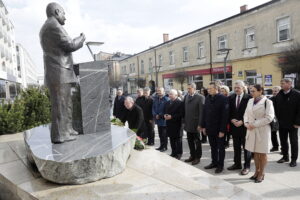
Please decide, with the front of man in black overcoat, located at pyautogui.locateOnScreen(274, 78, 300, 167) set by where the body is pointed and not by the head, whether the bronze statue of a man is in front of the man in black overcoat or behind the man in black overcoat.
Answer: in front

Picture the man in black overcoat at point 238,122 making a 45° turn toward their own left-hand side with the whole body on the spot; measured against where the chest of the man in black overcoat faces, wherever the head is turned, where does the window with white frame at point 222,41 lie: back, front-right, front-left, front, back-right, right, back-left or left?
back

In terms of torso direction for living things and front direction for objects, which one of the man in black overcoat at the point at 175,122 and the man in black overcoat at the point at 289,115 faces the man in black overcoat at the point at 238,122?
the man in black overcoat at the point at 289,115

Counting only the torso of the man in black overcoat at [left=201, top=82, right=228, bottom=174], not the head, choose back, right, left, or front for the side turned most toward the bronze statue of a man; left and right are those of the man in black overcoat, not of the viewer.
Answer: front

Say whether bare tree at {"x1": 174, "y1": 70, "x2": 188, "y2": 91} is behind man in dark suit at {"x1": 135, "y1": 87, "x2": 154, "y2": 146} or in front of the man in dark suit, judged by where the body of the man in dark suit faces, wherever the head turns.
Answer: behind

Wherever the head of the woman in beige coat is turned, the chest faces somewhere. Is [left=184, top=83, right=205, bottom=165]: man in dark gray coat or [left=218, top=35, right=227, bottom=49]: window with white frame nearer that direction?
the man in dark gray coat

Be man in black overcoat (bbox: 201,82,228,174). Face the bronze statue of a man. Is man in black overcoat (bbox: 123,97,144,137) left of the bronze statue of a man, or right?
right

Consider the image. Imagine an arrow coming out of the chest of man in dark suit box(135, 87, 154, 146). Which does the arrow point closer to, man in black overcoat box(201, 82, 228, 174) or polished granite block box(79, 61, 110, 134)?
the polished granite block

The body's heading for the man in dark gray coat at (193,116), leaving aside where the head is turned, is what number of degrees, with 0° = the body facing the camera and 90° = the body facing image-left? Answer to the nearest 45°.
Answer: approximately 45°

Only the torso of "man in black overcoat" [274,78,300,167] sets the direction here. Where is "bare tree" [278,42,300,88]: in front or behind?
behind
